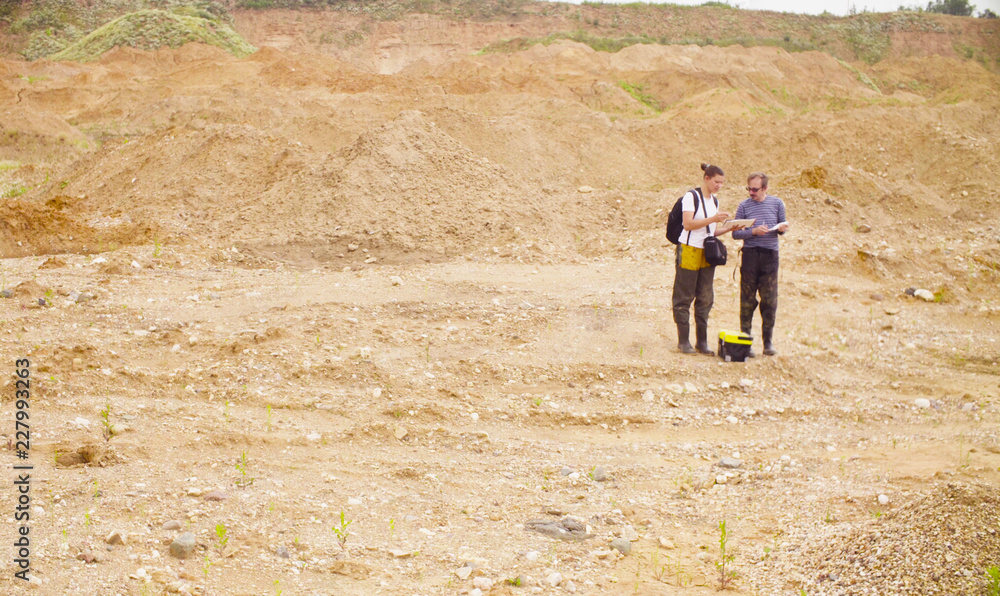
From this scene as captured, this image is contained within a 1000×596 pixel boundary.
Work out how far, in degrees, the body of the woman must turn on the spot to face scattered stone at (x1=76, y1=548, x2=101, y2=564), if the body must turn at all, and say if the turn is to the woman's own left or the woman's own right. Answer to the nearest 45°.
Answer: approximately 90° to the woman's own right

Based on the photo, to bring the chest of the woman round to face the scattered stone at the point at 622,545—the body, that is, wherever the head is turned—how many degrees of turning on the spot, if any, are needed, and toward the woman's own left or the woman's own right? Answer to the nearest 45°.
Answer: approximately 45° to the woman's own right

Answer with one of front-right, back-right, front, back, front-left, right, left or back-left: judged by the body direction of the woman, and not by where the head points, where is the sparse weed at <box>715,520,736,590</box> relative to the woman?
front-right

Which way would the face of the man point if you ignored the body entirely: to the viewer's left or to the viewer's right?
to the viewer's left

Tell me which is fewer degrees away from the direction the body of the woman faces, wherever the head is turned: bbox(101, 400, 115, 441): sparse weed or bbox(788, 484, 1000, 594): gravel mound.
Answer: the gravel mound

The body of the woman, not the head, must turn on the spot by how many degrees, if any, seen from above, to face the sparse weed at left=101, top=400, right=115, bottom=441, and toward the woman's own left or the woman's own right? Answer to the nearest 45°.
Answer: approximately 90° to the woman's own right

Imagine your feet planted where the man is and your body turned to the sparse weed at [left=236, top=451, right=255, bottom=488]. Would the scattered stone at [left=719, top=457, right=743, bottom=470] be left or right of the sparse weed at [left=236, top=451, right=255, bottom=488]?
left

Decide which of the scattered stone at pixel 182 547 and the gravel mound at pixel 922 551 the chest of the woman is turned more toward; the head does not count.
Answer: the gravel mound

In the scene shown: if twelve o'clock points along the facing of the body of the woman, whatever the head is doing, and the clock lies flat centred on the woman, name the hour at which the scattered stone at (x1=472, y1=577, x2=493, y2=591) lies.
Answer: The scattered stone is roughly at 2 o'clock from the woman.

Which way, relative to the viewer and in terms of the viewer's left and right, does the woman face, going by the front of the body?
facing the viewer and to the right of the viewer

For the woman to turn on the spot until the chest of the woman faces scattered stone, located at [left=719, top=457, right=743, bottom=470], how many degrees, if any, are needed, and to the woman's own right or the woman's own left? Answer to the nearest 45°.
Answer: approximately 45° to the woman's own right

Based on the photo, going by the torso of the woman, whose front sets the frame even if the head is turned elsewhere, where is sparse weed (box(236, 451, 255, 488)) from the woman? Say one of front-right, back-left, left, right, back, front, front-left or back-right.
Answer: right
